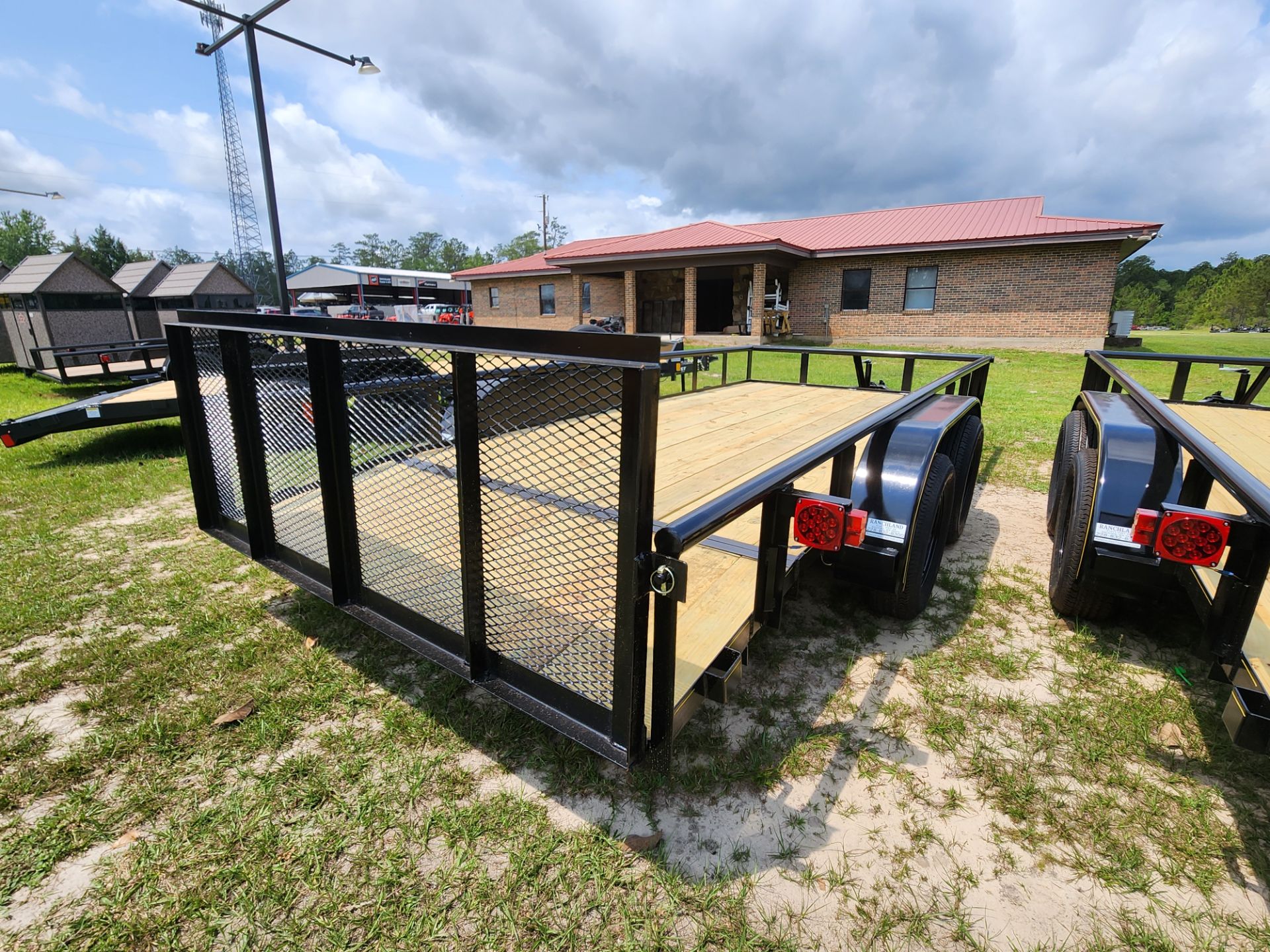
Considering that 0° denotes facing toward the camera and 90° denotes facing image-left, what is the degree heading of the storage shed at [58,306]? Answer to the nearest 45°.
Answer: approximately 45°

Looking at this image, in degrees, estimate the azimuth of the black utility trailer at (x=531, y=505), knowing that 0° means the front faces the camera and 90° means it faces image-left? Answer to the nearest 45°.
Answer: approximately 225°

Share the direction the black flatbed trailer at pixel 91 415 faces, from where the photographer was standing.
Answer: facing away from the viewer and to the right of the viewer

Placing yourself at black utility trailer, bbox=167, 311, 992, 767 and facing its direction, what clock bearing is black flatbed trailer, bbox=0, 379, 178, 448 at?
The black flatbed trailer is roughly at 9 o'clock from the black utility trailer.

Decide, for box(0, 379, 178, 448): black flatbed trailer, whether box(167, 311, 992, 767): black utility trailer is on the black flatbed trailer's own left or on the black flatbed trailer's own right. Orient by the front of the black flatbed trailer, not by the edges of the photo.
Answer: on the black flatbed trailer's own right

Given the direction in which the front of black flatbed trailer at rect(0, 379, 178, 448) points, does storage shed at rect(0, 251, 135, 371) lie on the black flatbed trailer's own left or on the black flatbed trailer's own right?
on the black flatbed trailer's own left

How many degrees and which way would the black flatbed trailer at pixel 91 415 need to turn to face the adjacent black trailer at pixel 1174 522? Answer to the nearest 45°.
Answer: approximately 90° to its right

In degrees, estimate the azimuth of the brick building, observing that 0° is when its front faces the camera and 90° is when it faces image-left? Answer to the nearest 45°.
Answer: approximately 45°

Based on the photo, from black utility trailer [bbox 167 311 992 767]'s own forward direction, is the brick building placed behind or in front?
in front

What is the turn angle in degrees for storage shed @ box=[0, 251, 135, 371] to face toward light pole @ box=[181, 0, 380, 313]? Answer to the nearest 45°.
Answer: approximately 45° to its left

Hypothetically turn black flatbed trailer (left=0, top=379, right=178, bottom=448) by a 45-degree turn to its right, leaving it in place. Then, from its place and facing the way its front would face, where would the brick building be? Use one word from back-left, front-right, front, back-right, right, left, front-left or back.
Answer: front

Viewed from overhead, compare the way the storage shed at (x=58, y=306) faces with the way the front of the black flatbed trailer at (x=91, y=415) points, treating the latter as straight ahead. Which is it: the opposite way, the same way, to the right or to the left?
the opposite way

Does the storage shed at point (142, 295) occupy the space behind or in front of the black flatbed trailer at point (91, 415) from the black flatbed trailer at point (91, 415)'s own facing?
in front

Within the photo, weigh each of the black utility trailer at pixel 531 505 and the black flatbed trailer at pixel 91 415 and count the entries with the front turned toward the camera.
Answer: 0
